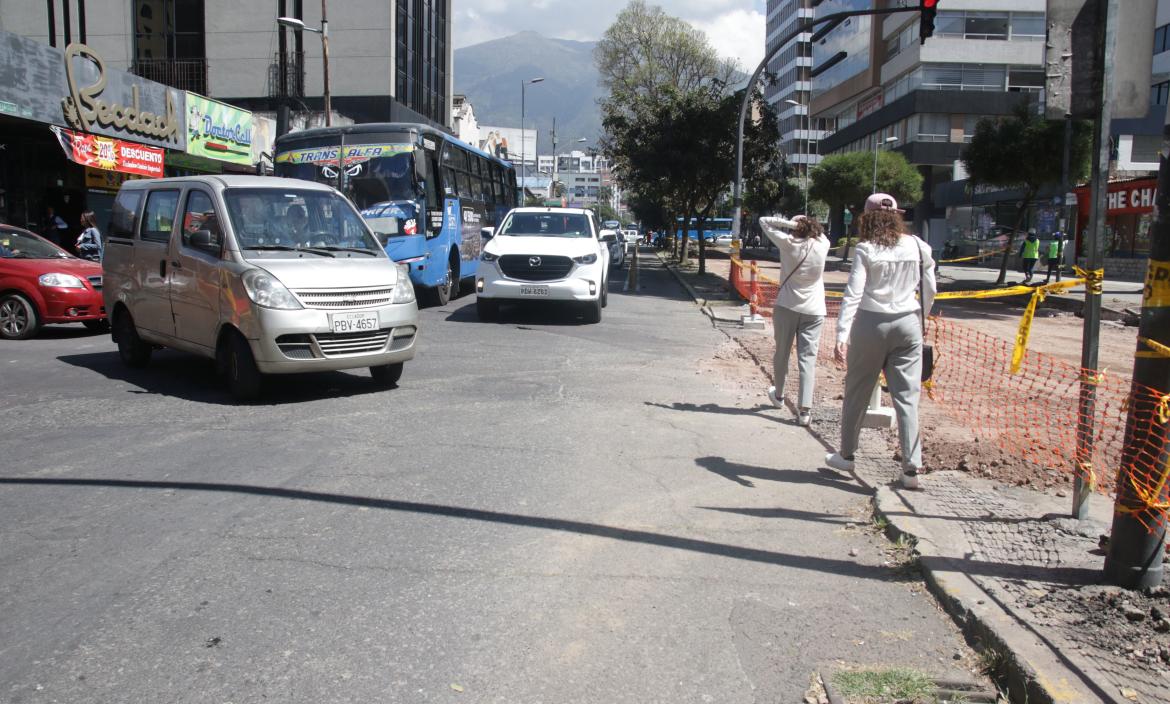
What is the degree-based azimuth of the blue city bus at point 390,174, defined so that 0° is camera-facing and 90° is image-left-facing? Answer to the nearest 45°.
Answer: approximately 45°

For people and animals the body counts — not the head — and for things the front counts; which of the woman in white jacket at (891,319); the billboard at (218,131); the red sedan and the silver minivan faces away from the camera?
the woman in white jacket

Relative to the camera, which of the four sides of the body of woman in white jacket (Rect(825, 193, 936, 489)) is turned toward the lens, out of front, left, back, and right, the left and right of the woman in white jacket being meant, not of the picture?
back

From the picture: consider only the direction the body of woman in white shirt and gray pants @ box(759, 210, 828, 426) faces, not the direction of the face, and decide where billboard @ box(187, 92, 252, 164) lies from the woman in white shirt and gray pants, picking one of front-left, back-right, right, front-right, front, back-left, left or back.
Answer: front-left

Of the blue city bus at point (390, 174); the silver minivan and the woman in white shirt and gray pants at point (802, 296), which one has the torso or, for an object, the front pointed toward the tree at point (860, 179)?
the woman in white shirt and gray pants

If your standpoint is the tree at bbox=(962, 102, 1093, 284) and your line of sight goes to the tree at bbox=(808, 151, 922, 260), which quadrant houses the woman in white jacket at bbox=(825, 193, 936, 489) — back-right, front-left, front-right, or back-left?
back-left

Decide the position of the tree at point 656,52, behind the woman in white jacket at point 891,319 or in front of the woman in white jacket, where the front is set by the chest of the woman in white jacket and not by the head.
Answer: in front

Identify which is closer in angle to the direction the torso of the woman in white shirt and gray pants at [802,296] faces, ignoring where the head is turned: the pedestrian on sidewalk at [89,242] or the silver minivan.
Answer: the pedestrian on sidewalk

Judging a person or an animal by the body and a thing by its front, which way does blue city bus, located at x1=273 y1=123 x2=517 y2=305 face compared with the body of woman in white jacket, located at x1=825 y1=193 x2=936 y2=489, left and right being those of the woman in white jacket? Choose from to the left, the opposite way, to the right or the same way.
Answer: the opposite way

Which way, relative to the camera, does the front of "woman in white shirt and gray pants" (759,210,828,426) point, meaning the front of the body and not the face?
away from the camera

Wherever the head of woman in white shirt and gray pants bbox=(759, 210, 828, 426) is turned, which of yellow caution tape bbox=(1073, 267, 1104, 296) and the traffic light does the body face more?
the traffic light

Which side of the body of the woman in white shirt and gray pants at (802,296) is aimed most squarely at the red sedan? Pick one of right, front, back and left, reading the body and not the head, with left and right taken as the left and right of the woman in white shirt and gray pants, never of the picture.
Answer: left

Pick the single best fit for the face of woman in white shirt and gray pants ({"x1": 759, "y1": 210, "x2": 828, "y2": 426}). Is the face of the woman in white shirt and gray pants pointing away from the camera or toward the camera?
away from the camera

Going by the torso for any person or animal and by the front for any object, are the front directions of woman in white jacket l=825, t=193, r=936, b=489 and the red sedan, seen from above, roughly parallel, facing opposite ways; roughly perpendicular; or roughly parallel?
roughly perpendicular
